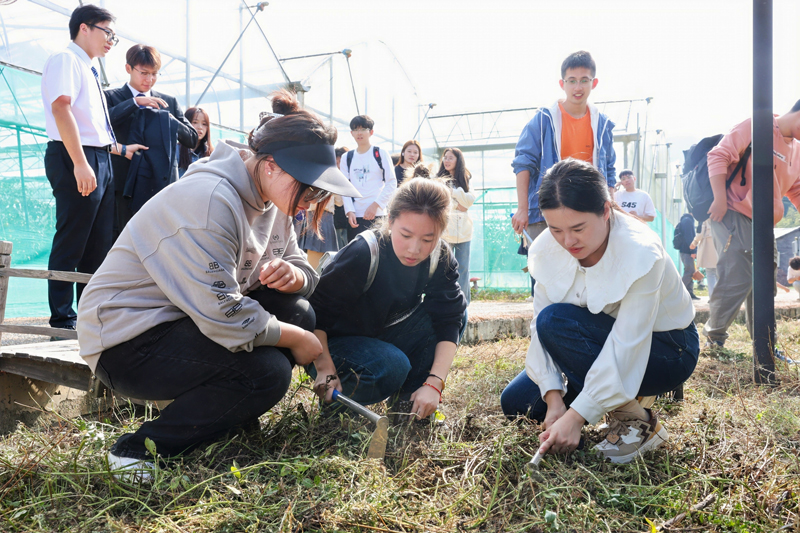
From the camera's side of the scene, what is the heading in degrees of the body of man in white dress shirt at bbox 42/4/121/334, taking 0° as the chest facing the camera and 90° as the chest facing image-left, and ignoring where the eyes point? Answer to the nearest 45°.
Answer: approximately 270°

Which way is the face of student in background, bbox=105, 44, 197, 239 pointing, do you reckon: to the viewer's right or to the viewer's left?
to the viewer's right

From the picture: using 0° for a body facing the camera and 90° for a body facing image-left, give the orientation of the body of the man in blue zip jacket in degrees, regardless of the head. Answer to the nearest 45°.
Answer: approximately 0°

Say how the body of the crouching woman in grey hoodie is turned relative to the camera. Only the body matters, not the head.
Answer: to the viewer's right

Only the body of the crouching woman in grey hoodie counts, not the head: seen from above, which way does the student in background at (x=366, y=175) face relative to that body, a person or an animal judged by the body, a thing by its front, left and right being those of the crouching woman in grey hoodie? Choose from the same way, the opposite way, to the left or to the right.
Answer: to the right

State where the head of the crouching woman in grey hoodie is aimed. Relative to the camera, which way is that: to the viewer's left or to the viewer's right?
to the viewer's right

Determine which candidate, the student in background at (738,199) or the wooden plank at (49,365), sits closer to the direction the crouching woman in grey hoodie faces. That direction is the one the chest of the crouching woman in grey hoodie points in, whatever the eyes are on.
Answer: the student in background
